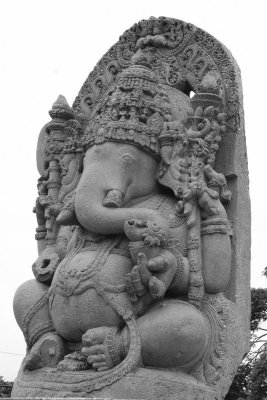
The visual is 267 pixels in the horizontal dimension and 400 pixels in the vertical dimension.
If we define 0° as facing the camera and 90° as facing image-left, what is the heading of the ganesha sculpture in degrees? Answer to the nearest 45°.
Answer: approximately 45°
